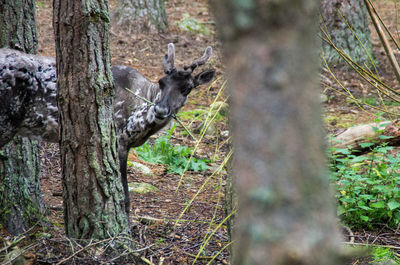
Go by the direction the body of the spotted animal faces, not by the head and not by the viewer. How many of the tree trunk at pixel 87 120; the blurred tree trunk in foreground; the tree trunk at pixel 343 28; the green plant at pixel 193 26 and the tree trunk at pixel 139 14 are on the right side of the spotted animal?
2

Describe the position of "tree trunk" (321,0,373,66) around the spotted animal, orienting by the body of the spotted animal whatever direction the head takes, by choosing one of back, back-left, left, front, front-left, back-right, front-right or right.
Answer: front-left

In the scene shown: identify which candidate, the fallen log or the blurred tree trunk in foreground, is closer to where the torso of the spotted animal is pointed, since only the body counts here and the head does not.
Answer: the fallen log

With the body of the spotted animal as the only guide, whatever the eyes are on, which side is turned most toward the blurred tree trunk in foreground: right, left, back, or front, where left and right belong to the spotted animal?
right

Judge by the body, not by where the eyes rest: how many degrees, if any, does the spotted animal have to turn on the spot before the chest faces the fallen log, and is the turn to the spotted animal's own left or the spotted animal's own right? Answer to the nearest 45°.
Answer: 0° — it already faces it

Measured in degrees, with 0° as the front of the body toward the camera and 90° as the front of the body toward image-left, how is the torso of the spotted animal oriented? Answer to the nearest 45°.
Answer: approximately 270°

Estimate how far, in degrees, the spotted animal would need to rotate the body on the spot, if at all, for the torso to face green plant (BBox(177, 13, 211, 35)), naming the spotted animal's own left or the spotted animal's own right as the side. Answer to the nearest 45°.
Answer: approximately 90° to the spotted animal's own left

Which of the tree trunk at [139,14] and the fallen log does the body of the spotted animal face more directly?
the fallen log

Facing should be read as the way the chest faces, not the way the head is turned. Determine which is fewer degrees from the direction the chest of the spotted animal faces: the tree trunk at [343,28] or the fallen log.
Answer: the fallen log

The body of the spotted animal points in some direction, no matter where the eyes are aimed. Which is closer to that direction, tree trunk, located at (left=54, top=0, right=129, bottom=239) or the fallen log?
the fallen log

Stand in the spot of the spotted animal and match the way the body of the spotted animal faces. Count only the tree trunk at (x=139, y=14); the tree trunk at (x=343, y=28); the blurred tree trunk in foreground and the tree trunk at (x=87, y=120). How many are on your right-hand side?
2

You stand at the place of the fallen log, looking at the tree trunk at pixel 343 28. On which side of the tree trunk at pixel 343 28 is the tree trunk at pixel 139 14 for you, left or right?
left

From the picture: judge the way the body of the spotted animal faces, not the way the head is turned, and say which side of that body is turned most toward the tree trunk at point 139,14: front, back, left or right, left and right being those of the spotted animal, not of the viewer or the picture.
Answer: left
